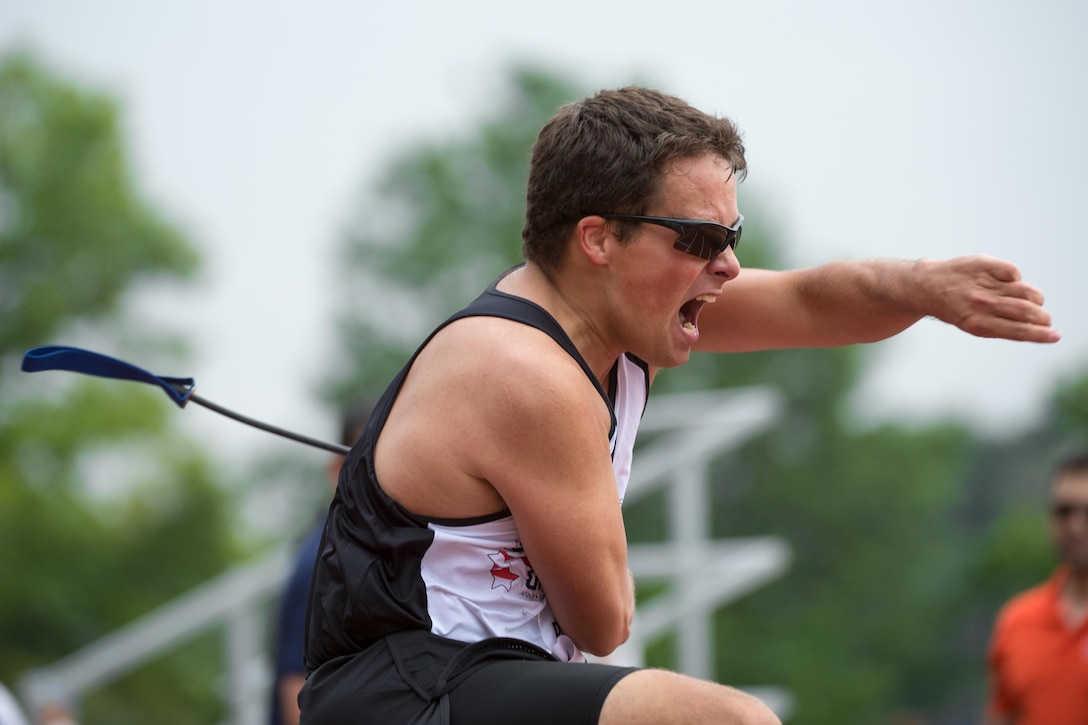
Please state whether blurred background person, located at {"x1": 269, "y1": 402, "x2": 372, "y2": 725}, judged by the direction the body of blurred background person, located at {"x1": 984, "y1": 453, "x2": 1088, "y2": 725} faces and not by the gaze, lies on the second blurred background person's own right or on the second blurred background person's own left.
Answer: on the second blurred background person's own right

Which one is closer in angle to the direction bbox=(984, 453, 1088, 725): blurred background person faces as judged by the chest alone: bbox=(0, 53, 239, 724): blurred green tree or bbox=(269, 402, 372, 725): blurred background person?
the blurred background person

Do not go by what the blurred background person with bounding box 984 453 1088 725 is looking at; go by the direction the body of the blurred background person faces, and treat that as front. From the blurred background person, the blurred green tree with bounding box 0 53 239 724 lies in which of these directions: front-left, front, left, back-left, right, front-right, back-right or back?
back-right

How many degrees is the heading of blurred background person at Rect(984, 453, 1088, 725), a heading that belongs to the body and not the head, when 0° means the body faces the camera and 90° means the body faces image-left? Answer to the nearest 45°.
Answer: approximately 0°
